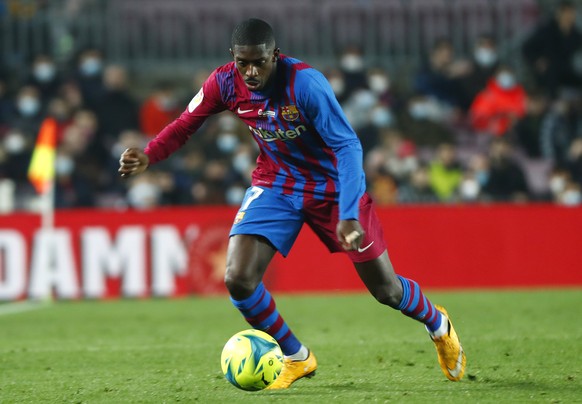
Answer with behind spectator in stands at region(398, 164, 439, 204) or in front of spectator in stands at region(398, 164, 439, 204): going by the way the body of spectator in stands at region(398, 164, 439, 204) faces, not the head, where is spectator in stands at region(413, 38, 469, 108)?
behind

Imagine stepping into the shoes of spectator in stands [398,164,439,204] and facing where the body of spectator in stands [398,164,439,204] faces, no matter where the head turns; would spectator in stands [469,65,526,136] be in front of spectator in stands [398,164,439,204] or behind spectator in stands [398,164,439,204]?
behind

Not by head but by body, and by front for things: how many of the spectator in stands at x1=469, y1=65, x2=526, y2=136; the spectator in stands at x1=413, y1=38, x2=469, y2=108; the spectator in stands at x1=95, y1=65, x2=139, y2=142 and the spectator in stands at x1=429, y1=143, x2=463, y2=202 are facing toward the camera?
4

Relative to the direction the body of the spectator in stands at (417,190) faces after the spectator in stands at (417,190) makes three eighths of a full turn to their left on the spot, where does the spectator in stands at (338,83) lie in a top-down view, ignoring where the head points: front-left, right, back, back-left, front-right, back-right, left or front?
left

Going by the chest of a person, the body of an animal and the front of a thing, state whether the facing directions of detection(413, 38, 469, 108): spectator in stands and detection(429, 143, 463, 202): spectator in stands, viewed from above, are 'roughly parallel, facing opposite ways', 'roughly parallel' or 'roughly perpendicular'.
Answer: roughly parallel

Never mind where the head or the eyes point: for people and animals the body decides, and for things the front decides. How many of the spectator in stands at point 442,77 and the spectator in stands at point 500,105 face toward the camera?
2

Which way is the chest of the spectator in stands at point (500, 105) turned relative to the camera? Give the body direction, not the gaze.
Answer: toward the camera

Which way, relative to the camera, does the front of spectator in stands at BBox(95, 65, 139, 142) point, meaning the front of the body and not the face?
toward the camera

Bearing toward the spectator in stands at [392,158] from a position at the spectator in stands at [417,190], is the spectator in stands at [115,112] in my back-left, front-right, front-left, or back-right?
front-left

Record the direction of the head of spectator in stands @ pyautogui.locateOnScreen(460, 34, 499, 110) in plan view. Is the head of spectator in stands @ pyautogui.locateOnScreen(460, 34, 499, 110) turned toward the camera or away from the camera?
toward the camera

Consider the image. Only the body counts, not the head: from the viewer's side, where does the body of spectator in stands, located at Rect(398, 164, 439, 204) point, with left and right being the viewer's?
facing the viewer

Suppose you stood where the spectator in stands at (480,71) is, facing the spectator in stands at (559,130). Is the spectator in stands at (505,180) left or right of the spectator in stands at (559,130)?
right

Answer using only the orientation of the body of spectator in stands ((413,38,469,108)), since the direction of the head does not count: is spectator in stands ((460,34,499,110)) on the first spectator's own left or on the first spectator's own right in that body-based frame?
on the first spectator's own left

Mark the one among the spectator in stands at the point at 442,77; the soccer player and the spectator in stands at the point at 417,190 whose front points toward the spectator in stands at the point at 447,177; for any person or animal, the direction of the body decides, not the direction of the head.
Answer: the spectator in stands at the point at 442,77
